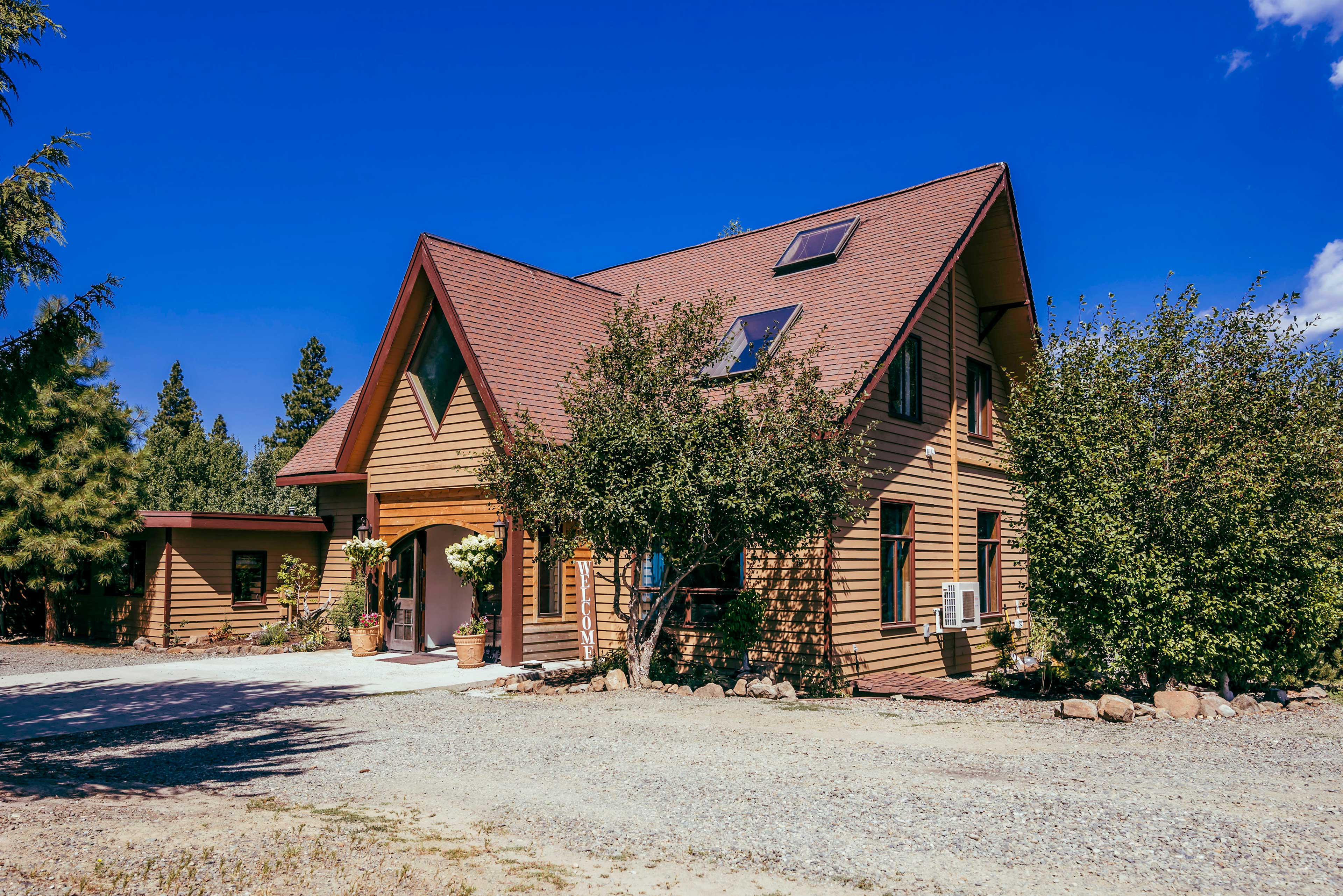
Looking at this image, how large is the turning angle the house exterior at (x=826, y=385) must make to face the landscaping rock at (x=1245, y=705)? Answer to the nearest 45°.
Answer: approximately 90° to its left

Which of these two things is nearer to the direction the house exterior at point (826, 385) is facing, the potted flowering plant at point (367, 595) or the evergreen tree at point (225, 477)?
the potted flowering plant

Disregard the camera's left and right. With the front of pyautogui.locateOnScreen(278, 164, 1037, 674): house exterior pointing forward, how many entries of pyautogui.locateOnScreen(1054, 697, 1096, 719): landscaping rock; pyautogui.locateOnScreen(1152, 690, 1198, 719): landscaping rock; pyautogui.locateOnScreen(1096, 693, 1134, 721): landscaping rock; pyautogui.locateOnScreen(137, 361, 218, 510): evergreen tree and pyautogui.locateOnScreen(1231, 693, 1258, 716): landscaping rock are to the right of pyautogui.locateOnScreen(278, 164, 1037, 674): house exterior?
1

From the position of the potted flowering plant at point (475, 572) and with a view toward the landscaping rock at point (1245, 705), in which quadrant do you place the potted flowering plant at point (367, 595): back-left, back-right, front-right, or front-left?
back-left

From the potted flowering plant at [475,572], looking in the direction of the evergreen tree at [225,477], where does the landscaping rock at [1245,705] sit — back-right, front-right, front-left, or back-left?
back-right

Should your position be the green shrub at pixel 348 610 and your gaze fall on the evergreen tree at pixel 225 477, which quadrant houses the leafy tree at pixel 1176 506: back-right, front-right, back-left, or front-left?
back-right

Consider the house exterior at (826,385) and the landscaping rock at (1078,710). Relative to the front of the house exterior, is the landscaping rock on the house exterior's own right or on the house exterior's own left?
on the house exterior's own left

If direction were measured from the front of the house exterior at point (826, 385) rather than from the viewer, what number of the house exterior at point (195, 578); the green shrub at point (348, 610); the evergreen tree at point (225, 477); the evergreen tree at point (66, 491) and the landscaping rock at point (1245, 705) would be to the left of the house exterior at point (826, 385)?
1

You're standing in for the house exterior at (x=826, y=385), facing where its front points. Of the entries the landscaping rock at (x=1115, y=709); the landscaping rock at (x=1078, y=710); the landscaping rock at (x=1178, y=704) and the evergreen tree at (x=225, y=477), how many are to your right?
1

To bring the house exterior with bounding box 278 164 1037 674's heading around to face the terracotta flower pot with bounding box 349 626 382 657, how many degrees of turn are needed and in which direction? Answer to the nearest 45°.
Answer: approximately 45° to its right

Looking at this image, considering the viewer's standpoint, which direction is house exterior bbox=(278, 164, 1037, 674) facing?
facing the viewer and to the left of the viewer

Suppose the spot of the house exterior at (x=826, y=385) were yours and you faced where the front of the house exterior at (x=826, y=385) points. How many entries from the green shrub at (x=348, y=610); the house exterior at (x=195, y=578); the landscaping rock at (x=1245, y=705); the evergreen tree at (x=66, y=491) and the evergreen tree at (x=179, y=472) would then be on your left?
1

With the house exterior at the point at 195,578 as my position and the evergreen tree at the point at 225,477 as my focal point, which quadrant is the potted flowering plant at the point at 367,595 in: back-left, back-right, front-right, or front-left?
back-right

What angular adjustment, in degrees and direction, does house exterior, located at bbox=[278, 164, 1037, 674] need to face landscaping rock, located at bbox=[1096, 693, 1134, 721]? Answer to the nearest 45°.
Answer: approximately 45° to its left
